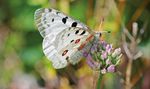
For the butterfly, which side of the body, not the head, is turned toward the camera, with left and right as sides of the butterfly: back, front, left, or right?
right
